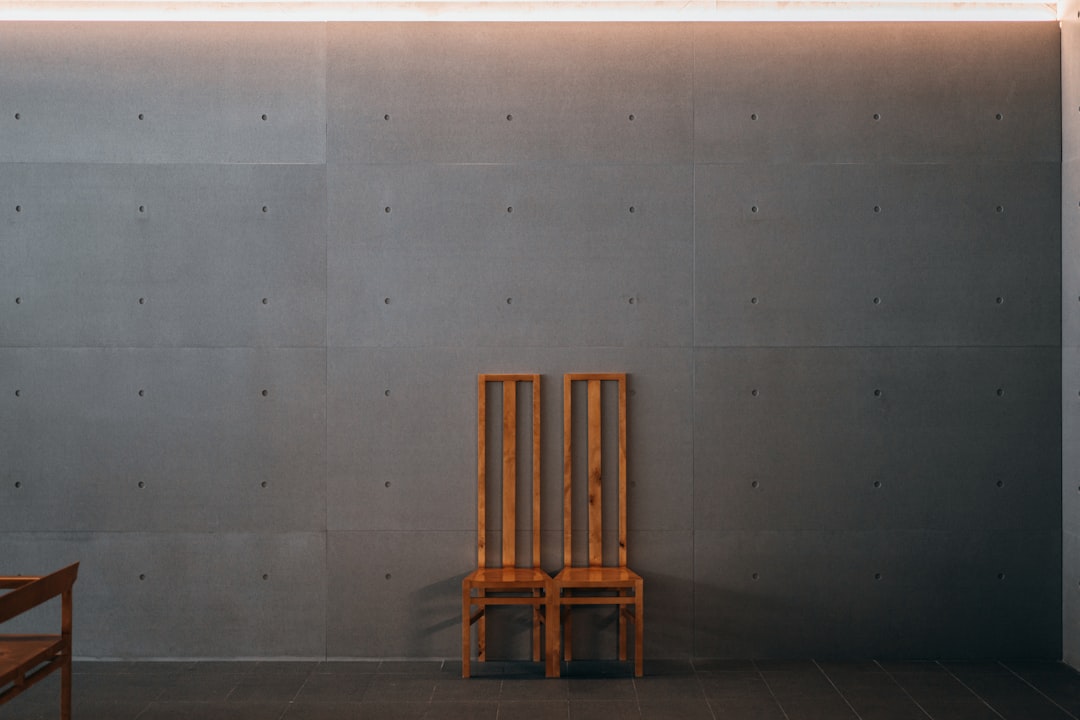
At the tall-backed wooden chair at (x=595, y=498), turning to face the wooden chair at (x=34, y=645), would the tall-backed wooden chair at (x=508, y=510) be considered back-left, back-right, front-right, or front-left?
front-right

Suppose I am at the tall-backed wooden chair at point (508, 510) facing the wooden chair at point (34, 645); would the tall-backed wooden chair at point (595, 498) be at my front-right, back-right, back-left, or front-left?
back-left

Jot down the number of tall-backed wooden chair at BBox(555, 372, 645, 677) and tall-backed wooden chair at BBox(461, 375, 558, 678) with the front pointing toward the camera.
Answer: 2

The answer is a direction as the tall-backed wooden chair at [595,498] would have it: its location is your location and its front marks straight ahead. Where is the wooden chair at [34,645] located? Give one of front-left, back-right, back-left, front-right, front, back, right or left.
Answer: front-right

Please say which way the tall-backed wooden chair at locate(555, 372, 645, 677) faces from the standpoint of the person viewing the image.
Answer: facing the viewer

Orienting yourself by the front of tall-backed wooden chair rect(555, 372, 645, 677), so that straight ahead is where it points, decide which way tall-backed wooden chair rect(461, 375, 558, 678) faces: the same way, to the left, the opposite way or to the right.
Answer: the same way

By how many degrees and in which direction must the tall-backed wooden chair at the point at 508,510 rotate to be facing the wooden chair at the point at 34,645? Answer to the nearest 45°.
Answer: approximately 45° to its right
